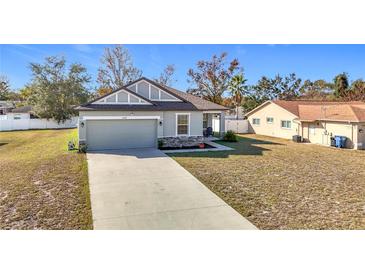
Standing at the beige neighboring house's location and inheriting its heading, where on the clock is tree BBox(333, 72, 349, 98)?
The tree is roughly at 8 o'clock from the beige neighboring house.

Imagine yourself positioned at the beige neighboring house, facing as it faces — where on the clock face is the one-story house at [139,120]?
The one-story house is roughly at 3 o'clock from the beige neighboring house.

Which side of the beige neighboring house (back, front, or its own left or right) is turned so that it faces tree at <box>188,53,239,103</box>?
back

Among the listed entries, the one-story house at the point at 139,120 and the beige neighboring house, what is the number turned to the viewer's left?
0

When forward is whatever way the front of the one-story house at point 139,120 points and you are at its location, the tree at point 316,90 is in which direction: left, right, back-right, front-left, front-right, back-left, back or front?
back-left

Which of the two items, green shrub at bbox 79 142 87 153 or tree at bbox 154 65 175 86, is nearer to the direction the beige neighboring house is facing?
the green shrub

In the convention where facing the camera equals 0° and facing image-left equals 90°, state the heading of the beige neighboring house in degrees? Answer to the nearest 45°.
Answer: approximately 315°

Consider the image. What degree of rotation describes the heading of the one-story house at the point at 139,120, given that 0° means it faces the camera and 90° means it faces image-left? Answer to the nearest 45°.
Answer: approximately 0°
